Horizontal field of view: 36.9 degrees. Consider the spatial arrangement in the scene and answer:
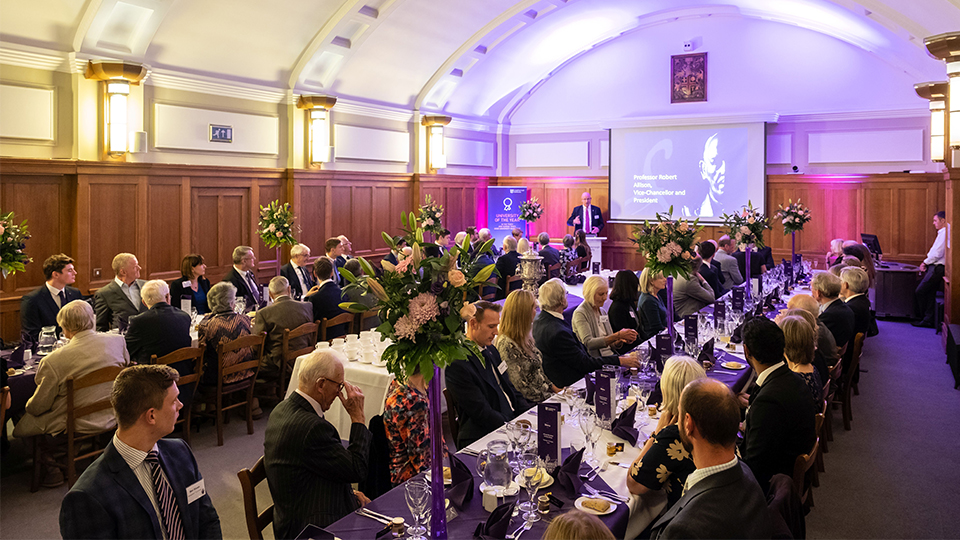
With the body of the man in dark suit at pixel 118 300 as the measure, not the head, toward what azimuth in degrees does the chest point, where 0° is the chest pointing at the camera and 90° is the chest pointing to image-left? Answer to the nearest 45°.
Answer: approximately 315°

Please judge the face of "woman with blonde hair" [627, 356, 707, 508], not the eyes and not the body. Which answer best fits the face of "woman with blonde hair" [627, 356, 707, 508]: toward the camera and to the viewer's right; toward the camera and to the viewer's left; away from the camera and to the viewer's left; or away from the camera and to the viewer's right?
away from the camera and to the viewer's left

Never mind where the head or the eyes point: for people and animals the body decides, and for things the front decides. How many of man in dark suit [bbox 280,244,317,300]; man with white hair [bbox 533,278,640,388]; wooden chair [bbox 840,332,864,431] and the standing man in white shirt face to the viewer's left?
2

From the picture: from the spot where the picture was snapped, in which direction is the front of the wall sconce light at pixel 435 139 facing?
facing the viewer and to the right of the viewer

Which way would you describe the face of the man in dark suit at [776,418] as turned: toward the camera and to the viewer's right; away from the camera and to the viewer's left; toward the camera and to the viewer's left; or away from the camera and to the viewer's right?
away from the camera and to the viewer's left

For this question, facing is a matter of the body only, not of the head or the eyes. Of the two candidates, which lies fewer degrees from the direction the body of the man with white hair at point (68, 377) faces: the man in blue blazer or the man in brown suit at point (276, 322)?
the man in brown suit

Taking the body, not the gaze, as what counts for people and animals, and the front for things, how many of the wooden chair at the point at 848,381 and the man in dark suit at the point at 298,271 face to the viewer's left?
1

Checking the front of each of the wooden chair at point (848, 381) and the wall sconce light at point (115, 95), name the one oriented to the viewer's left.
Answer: the wooden chair

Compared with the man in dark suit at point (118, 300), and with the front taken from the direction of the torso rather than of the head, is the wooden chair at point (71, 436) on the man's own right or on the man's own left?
on the man's own right
